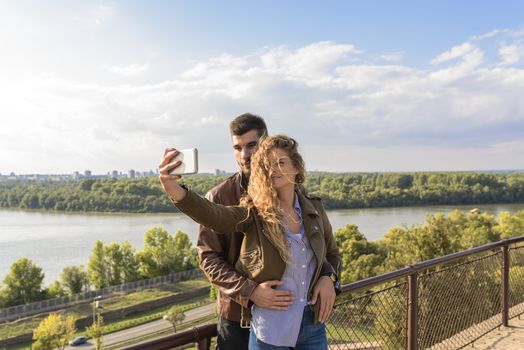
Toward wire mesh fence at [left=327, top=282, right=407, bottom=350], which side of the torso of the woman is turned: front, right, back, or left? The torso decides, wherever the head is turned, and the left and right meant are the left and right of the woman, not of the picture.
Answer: left

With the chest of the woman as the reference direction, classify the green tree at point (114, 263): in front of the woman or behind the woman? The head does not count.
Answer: behind

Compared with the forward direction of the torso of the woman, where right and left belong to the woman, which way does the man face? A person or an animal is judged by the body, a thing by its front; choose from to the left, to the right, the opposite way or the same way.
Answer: the same way

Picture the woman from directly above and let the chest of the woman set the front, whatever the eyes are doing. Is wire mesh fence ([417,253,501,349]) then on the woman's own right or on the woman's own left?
on the woman's own left

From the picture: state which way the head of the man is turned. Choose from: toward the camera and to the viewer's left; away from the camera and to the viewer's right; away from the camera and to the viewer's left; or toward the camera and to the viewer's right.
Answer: toward the camera and to the viewer's left

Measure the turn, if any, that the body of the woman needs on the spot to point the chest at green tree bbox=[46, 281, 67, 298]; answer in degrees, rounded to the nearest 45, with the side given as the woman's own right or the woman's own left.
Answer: approximately 180°

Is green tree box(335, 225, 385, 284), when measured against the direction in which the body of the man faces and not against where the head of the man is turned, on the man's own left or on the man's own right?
on the man's own left

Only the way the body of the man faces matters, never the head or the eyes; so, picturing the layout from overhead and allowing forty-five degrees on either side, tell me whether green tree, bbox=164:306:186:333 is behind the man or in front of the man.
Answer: behind
